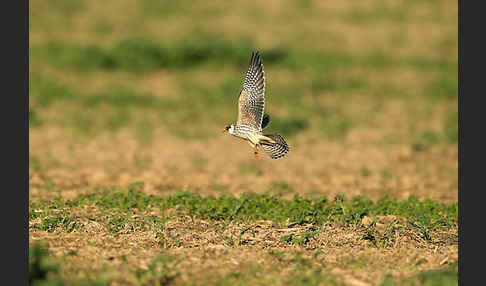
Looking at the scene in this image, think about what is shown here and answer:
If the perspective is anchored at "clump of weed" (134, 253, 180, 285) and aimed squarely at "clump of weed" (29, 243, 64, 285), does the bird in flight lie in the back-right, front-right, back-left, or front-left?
back-right

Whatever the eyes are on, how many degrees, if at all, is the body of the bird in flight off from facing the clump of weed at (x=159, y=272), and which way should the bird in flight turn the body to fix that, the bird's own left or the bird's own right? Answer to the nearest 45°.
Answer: approximately 45° to the bird's own left

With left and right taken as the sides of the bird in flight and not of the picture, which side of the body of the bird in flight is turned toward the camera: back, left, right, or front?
left

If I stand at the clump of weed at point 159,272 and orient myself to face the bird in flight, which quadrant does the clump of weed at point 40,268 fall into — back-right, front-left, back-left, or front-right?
back-left

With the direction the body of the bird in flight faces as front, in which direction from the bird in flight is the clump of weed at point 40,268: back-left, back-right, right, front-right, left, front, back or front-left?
front-left
